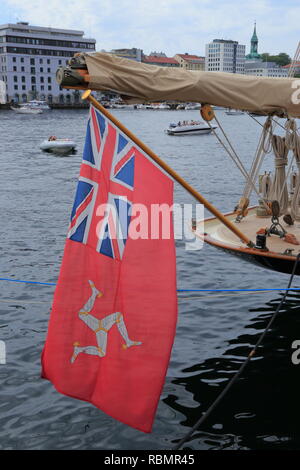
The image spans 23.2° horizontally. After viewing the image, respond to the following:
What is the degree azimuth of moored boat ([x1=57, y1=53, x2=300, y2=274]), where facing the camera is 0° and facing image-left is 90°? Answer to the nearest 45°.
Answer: approximately 270°
